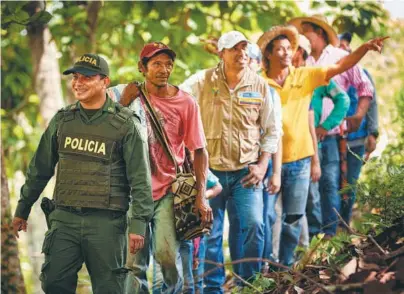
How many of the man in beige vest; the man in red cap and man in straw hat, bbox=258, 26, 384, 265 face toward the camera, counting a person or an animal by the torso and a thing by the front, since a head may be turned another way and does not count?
3

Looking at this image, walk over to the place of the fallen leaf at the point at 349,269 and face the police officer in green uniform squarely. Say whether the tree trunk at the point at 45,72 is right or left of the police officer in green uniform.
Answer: right

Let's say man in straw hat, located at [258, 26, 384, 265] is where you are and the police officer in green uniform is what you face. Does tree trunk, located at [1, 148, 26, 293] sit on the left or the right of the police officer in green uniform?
right

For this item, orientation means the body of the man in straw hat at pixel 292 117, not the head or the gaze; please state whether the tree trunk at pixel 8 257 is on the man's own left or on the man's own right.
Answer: on the man's own right

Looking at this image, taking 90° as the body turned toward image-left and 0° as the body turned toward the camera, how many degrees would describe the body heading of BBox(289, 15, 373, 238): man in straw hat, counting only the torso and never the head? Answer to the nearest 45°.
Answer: approximately 45°

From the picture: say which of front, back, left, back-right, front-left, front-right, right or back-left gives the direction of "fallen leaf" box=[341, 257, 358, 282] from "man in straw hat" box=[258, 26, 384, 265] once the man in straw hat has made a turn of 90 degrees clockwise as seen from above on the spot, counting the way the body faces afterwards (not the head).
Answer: left

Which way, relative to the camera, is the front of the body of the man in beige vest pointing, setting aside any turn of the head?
toward the camera

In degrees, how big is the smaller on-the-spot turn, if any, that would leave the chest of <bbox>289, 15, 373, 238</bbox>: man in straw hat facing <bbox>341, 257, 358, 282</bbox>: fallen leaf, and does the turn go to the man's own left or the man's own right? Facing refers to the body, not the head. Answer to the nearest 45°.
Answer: approximately 45° to the man's own left

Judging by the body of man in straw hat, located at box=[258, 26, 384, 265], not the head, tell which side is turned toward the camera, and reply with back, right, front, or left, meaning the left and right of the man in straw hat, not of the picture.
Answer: front

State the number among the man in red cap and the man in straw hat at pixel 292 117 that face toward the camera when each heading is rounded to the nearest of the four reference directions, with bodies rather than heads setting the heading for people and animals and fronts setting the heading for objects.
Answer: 2

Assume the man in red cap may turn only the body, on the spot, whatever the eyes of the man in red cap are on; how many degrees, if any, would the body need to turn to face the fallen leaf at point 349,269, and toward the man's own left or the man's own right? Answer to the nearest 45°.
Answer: approximately 45° to the man's own left
